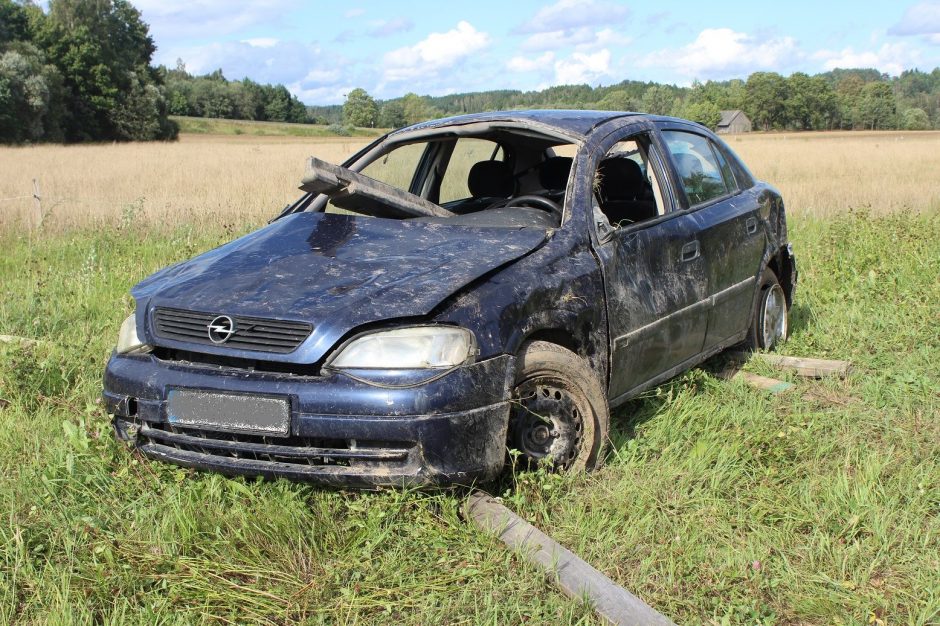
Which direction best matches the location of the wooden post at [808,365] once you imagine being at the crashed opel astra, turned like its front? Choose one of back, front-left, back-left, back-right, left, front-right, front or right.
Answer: back

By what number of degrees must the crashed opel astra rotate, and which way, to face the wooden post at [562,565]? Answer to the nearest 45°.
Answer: approximately 90° to its left

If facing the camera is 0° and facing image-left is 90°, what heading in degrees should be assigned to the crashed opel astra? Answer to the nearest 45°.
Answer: approximately 45°

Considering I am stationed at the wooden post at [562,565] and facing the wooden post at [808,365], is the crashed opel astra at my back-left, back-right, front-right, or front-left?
front-left
